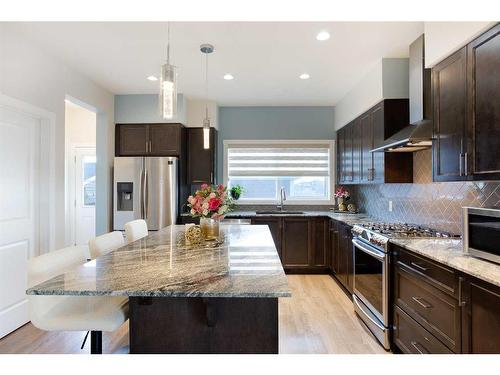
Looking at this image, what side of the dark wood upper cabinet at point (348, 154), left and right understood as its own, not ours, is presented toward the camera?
left

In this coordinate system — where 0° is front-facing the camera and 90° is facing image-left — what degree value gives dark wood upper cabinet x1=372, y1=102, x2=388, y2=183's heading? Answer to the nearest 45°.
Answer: approximately 90°

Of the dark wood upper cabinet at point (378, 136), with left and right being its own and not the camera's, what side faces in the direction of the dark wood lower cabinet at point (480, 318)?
left

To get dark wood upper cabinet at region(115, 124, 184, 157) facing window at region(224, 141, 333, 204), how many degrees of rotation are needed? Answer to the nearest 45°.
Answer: approximately 90° to its left

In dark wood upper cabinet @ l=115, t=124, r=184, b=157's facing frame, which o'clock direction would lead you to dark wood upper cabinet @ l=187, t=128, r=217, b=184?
dark wood upper cabinet @ l=187, t=128, r=217, b=184 is roughly at 9 o'clock from dark wood upper cabinet @ l=115, t=124, r=184, b=157.

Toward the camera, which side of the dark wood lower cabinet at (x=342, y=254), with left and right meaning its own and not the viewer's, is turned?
left

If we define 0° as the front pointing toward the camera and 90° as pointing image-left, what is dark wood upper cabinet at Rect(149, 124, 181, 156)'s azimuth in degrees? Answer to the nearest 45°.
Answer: approximately 0°

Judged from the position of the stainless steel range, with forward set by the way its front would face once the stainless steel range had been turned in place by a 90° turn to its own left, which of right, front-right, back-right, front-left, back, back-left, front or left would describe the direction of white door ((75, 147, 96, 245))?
back-right

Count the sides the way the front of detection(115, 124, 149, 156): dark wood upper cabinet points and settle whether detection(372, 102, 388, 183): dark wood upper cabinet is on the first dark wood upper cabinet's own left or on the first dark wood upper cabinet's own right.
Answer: on the first dark wood upper cabinet's own left

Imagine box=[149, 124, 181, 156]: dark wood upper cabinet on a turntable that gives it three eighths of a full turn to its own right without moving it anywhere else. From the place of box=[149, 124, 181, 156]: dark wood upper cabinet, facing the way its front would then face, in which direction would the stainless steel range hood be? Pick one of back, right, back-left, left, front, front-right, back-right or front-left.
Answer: back

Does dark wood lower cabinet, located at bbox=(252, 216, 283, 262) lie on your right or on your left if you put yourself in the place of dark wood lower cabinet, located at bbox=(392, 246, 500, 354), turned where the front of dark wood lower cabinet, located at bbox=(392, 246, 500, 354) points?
on your right

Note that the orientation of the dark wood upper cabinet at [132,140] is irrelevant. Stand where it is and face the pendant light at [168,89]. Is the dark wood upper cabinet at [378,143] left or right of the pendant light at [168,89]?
left
